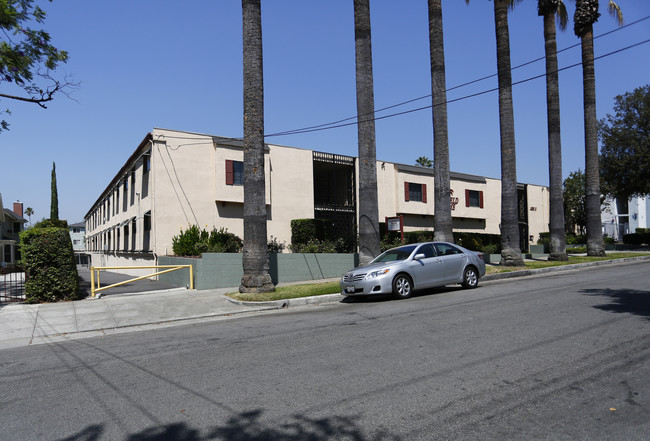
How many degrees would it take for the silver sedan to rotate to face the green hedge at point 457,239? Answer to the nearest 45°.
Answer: approximately 135° to its right

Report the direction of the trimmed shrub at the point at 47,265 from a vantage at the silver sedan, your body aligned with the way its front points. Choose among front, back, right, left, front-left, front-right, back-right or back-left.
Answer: front-right

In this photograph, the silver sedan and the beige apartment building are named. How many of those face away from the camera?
0

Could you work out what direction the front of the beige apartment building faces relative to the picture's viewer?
facing the viewer and to the right of the viewer

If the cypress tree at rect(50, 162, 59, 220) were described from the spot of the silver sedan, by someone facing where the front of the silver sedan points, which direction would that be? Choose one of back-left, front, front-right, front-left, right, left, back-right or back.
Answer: right

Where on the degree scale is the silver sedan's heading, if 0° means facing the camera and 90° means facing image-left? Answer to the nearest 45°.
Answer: approximately 45°

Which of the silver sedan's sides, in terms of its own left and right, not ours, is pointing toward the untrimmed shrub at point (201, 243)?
right

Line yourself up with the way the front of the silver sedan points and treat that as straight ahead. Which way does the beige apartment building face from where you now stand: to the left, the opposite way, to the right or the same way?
to the left

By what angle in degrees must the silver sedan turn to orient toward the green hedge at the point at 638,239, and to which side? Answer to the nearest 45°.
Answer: approximately 180°

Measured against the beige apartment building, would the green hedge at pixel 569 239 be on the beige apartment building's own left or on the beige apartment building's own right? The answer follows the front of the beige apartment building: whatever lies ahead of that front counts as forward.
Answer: on the beige apartment building's own left
